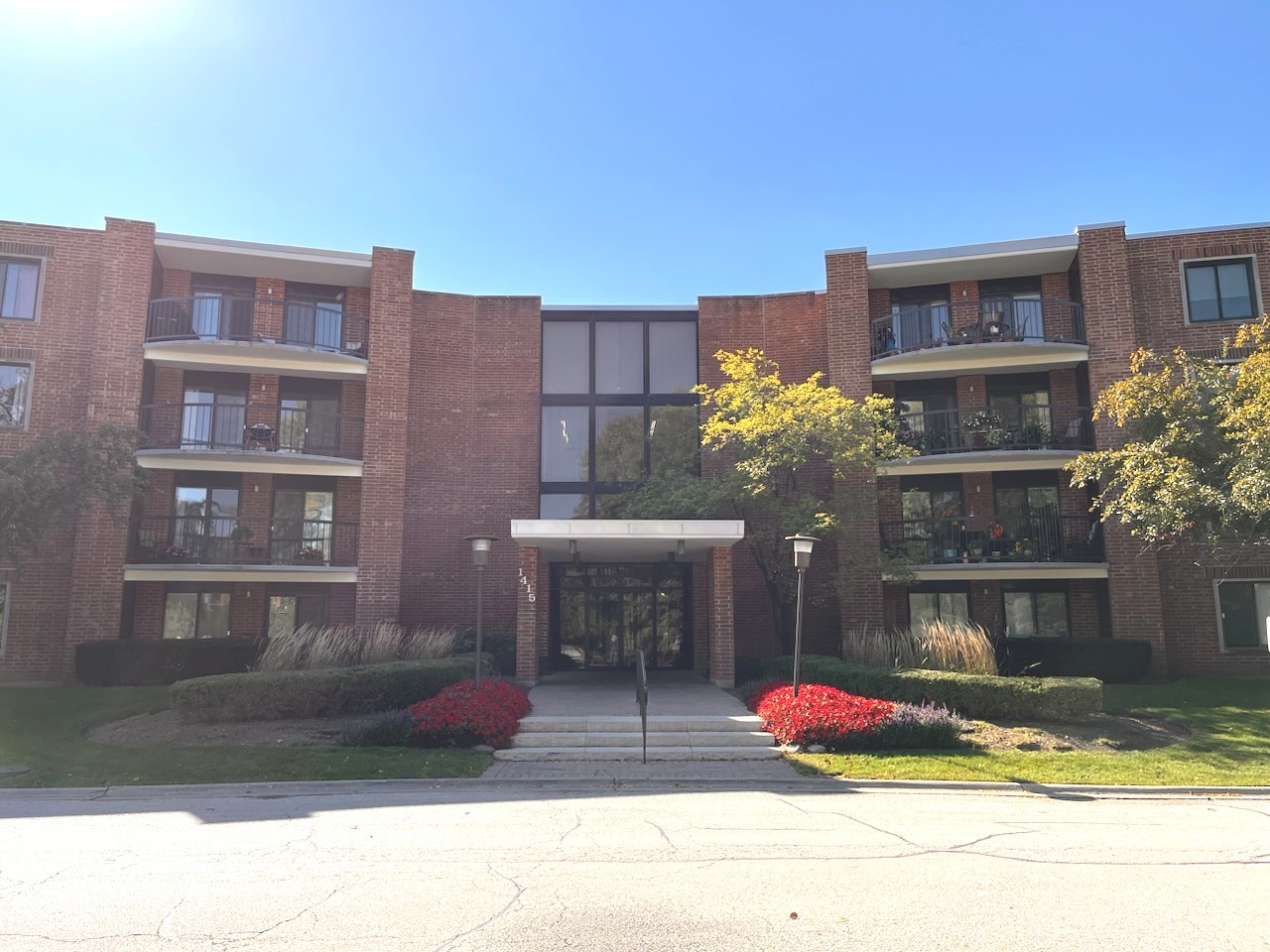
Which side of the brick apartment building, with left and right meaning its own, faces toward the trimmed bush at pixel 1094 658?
left

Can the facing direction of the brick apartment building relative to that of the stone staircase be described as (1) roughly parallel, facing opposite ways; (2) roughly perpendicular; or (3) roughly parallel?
roughly parallel

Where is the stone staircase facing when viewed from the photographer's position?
facing the viewer

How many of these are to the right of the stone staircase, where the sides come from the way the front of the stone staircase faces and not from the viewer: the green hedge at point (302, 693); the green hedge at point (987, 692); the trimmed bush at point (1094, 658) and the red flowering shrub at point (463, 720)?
2

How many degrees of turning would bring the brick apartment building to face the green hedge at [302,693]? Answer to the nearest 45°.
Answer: approximately 45° to its right

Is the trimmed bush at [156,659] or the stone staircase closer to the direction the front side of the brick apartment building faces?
the stone staircase

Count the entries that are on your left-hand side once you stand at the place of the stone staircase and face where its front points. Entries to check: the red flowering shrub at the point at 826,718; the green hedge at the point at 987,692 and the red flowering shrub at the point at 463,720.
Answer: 2

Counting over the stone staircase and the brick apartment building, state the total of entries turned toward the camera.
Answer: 2

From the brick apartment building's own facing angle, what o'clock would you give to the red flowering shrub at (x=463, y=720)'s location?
The red flowering shrub is roughly at 12 o'clock from the brick apartment building.

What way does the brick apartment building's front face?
toward the camera

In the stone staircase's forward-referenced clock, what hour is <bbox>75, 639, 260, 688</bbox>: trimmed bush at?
The trimmed bush is roughly at 4 o'clock from the stone staircase.

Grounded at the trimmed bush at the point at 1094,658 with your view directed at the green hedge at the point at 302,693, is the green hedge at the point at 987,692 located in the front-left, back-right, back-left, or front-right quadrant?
front-left

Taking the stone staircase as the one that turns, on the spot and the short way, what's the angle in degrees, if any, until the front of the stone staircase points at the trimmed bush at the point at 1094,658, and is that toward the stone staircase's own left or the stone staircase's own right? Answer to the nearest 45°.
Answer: approximately 135° to the stone staircase's own left

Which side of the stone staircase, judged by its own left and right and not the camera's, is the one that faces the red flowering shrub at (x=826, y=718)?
left
